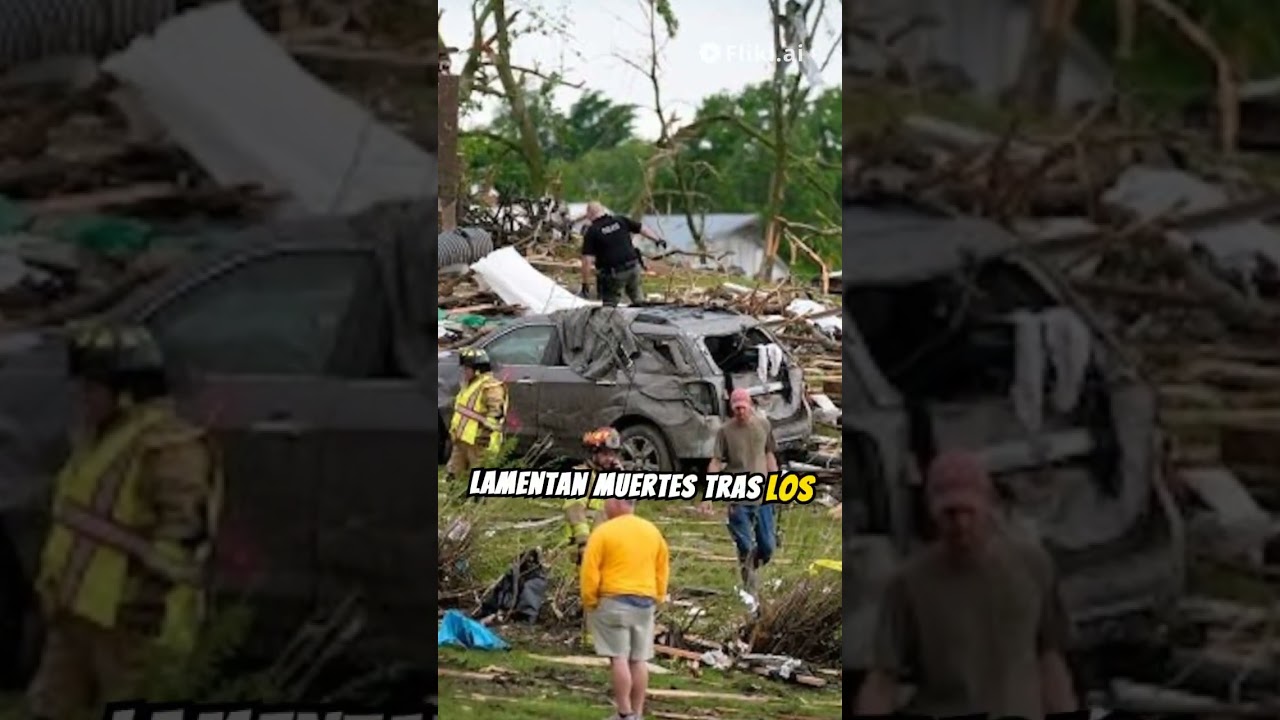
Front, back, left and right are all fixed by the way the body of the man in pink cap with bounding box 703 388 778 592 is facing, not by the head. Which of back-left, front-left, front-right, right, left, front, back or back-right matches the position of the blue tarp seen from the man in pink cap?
right

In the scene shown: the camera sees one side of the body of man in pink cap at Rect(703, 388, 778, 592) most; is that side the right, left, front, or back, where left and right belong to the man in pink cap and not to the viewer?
front

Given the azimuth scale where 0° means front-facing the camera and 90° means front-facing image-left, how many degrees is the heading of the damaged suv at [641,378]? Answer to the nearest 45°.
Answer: approximately 135°

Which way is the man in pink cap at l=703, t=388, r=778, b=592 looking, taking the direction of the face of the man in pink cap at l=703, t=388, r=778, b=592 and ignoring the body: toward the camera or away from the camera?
toward the camera

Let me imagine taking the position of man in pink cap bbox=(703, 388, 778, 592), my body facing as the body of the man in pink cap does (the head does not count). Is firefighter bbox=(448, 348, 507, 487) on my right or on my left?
on my right
